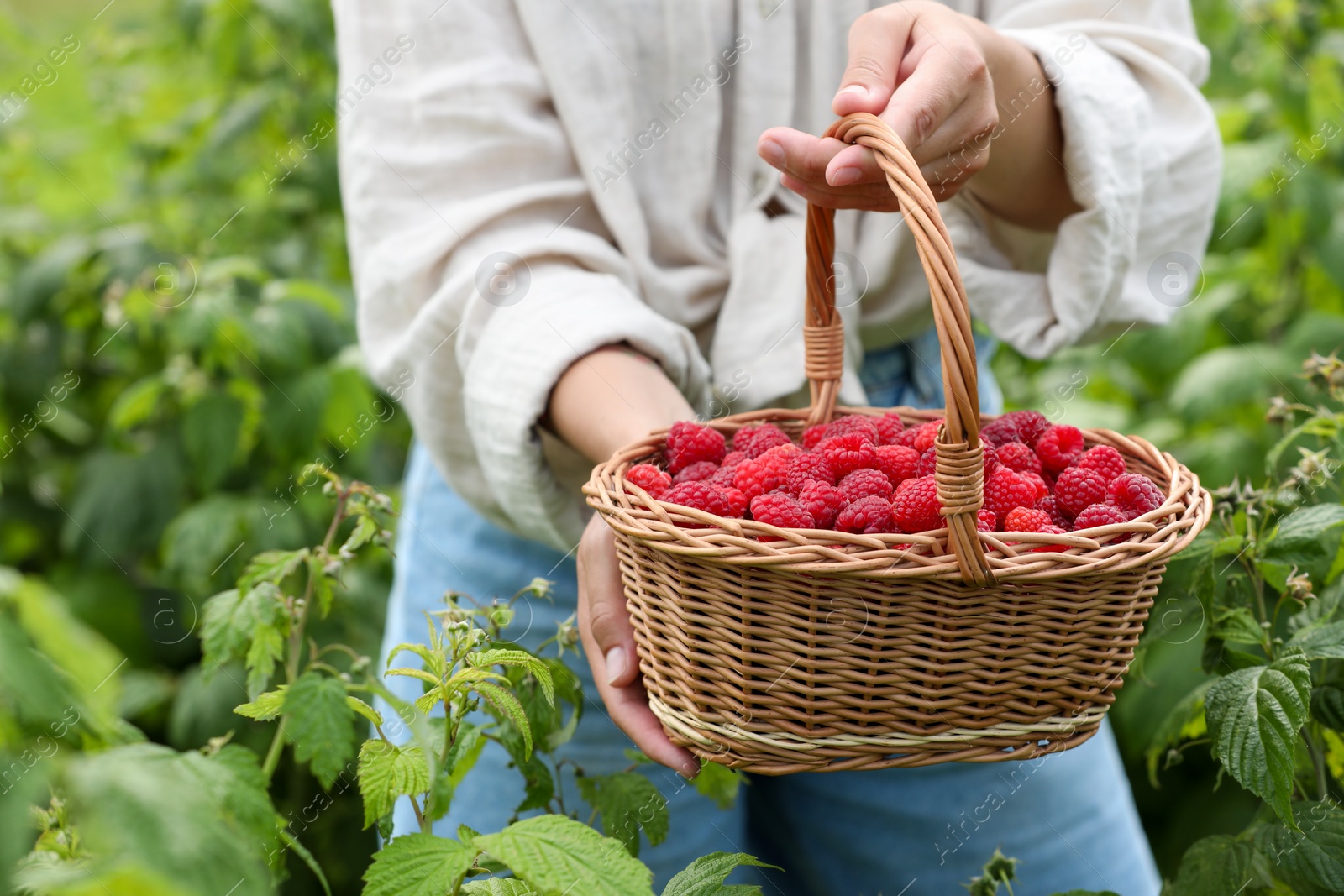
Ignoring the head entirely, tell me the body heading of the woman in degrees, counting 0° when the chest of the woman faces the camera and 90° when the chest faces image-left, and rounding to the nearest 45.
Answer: approximately 0°

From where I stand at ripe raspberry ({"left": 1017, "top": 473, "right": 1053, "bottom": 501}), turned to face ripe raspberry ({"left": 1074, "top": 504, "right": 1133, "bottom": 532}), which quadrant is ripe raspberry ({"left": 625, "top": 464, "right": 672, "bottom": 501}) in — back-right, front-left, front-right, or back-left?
back-right
